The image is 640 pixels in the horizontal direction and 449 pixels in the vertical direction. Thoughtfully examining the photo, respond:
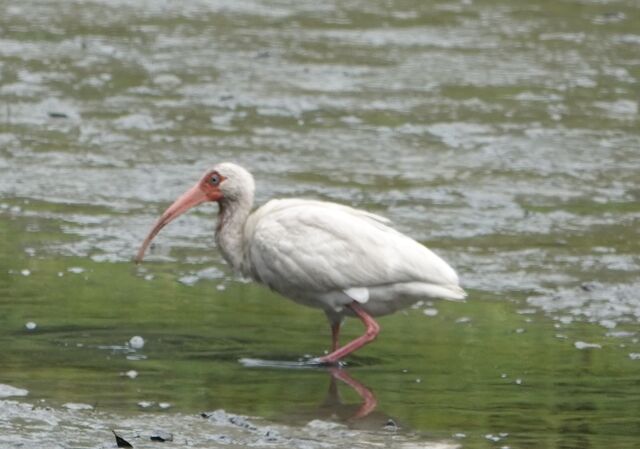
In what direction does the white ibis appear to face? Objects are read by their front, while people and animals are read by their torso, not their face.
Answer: to the viewer's left

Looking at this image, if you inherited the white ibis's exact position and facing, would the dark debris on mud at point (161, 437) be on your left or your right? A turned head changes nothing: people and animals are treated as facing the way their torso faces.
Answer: on your left

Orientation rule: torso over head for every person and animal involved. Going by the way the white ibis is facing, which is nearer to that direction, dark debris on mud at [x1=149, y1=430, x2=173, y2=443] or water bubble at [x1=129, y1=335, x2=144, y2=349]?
the water bubble

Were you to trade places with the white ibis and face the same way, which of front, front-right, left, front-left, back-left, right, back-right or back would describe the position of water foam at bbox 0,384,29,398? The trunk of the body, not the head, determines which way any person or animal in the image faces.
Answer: front-left

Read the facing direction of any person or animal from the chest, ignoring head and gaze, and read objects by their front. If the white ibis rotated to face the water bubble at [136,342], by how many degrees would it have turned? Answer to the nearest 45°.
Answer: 0° — it already faces it

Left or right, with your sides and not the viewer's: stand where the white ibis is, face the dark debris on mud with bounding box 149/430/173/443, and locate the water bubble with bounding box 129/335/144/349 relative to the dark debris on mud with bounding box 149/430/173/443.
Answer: right
